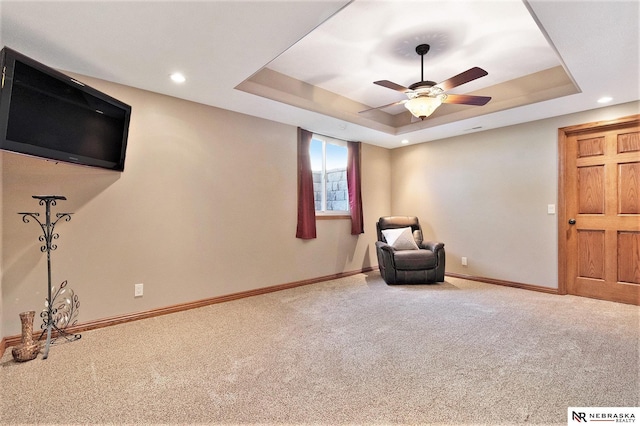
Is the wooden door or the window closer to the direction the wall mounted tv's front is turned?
the wooden door

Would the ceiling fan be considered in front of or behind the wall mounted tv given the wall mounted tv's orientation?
in front

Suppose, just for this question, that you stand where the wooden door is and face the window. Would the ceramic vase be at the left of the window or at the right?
left

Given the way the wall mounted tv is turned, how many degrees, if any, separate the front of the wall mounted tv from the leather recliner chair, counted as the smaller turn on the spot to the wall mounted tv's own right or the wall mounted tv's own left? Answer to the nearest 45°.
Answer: approximately 45° to the wall mounted tv's own left

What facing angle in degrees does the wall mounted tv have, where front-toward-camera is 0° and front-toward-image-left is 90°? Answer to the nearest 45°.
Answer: approximately 315°

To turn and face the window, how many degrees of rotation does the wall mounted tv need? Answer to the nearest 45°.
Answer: approximately 45° to its left

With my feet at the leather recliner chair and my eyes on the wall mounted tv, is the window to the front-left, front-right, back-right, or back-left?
front-right

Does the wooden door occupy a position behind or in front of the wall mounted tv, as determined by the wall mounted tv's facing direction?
in front
